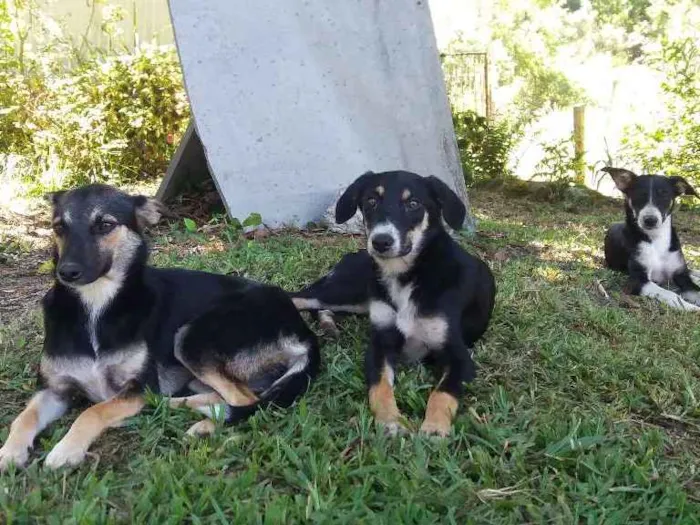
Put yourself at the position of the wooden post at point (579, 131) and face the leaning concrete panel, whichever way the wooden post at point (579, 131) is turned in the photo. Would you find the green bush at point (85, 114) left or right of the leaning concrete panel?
right

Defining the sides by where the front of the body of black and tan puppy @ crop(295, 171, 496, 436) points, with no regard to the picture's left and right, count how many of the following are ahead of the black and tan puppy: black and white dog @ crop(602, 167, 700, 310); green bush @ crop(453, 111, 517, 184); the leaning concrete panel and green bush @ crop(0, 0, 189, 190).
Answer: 0

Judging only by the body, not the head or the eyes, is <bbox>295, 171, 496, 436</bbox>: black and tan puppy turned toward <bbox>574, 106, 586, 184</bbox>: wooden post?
no

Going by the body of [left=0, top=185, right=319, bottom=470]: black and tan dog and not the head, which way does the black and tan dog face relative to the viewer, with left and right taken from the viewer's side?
facing the viewer and to the left of the viewer

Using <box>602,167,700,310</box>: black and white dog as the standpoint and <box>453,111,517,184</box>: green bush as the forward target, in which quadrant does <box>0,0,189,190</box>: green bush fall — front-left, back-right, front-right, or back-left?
front-left

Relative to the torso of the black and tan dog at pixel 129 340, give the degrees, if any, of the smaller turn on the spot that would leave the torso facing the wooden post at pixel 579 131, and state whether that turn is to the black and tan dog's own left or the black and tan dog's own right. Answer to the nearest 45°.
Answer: approximately 180°

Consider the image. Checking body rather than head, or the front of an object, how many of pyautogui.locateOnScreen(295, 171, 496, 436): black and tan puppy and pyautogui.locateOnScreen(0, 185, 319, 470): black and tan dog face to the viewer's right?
0

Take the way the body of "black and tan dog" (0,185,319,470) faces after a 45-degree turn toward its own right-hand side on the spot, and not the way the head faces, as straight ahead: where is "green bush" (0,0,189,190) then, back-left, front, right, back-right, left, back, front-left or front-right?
right

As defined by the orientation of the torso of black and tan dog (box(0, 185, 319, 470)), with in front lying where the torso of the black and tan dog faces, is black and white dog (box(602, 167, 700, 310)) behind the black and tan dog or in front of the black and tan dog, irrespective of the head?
behind

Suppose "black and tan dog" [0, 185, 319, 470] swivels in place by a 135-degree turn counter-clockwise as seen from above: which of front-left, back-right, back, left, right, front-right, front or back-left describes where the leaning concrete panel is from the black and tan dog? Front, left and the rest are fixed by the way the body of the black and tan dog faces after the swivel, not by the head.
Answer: front-left

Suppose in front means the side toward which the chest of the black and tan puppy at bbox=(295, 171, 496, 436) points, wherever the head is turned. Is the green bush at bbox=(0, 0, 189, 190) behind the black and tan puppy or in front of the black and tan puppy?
behind

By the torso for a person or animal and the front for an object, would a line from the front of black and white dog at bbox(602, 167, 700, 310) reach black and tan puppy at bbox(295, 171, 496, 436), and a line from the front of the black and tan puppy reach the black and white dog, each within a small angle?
no

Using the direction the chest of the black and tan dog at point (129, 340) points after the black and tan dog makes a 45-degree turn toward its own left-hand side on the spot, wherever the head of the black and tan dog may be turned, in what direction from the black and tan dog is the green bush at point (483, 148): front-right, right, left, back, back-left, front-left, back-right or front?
back-left

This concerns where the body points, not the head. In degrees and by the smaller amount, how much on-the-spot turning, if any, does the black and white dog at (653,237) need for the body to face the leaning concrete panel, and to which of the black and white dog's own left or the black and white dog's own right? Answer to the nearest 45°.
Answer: approximately 135° to the black and white dog's own right

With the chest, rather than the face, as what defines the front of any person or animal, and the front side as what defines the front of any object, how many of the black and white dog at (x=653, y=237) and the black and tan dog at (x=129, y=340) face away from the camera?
0

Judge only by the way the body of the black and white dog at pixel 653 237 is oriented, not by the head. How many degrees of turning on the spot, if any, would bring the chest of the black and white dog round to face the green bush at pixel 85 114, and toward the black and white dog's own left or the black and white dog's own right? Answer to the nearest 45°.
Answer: approximately 135° to the black and white dog's own right

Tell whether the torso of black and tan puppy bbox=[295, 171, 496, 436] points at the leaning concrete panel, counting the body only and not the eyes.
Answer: no

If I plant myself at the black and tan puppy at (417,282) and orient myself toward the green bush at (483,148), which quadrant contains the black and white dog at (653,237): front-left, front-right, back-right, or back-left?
front-right

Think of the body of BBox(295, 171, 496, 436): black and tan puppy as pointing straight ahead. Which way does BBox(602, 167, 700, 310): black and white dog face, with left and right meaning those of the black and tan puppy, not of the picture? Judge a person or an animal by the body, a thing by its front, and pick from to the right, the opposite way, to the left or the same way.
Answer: the same way

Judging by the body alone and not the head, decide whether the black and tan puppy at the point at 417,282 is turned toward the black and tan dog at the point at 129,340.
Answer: no

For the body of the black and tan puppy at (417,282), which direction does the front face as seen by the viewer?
toward the camera
